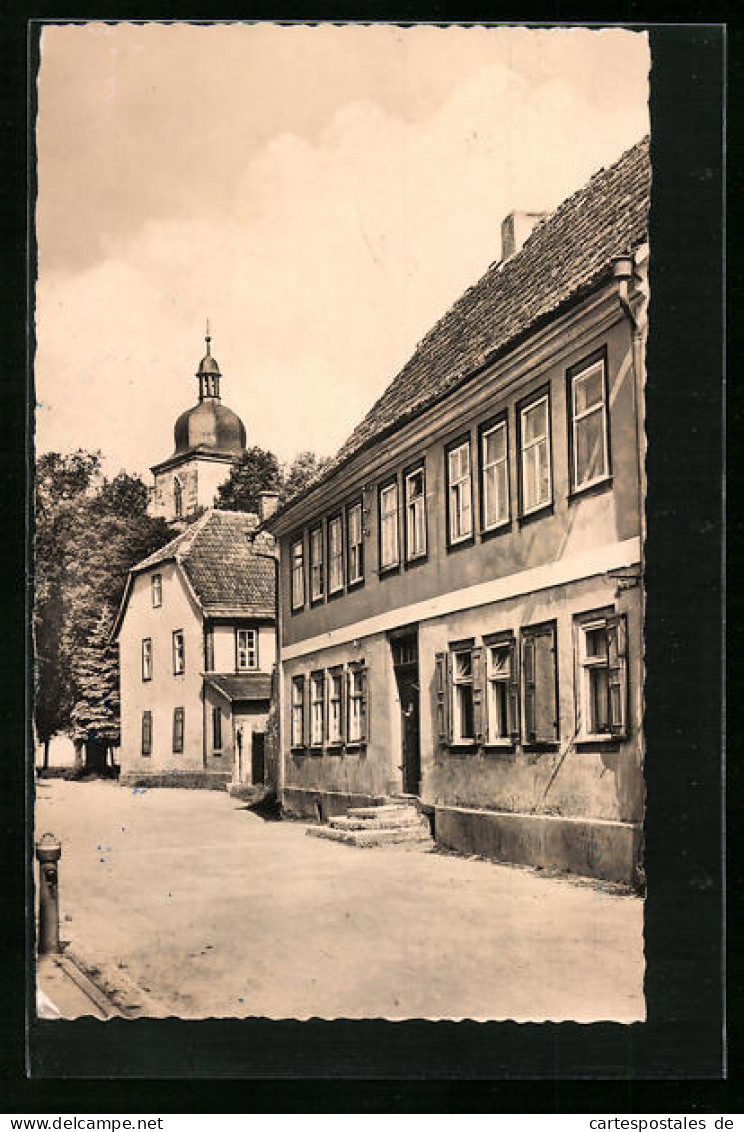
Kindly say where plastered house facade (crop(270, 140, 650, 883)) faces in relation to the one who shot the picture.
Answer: facing the viewer and to the left of the viewer

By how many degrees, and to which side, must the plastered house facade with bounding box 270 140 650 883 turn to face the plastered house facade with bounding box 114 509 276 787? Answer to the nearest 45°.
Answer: approximately 45° to its right
